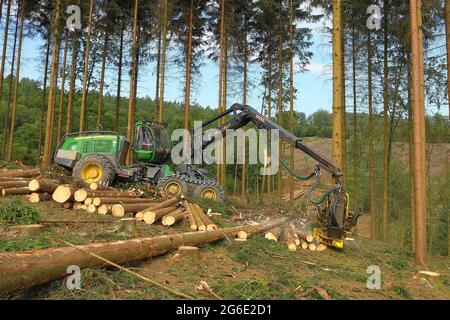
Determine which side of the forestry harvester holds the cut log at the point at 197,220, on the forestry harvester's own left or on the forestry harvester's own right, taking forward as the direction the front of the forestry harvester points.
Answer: on the forestry harvester's own right

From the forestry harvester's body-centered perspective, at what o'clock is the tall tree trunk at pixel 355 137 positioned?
The tall tree trunk is roughly at 11 o'clock from the forestry harvester.

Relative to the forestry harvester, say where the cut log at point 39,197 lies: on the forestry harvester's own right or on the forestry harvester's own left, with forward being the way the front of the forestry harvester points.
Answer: on the forestry harvester's own right

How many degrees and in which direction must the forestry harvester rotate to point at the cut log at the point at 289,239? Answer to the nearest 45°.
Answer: approximately 45° to its right

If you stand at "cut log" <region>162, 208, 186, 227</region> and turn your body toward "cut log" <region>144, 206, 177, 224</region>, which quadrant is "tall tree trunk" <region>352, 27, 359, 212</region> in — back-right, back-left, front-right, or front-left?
back-right

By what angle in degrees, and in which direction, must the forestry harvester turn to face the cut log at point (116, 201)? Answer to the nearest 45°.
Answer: approximately 90° to its right

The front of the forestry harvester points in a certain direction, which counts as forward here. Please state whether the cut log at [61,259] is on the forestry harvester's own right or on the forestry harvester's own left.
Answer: on the forestry harvester's own right

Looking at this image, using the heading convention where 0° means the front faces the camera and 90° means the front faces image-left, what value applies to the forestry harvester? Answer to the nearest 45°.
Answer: approximately 270°

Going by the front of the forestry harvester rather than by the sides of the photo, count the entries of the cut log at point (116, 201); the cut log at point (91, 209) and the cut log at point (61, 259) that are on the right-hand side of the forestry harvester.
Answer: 3

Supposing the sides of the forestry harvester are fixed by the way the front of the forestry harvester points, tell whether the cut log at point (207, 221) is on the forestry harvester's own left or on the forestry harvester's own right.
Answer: on the forestry harvester's own right

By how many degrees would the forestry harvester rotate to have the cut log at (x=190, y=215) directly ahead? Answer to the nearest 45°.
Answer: approximately 45° to its right

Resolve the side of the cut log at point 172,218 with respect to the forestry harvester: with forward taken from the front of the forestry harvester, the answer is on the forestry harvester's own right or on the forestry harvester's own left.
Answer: on the forestry harvester's own right

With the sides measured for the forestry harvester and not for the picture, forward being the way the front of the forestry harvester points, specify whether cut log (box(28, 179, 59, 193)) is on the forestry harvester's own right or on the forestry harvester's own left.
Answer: on the forestry harvester's own right

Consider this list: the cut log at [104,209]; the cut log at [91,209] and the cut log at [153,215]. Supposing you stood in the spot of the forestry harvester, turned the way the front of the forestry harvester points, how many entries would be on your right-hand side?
3
